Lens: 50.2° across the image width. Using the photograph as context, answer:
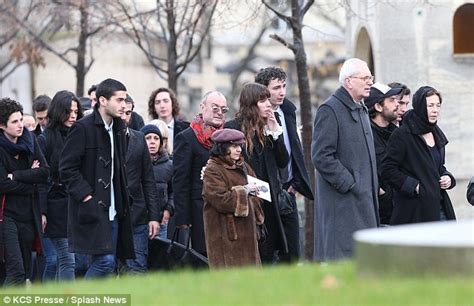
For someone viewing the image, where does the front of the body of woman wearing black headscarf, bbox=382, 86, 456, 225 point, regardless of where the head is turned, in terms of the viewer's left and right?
facing the viewer and to the right of the viewer

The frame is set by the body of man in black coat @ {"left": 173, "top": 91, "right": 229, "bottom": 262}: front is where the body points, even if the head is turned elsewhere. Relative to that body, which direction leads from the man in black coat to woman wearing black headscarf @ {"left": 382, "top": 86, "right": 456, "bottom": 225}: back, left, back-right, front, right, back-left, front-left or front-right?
front-left

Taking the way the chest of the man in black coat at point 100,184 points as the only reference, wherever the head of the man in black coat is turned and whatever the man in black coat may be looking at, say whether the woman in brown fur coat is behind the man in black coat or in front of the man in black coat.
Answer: in front

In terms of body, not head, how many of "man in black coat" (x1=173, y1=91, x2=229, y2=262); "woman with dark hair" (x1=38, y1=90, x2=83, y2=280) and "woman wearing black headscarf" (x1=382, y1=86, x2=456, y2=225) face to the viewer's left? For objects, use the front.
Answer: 0

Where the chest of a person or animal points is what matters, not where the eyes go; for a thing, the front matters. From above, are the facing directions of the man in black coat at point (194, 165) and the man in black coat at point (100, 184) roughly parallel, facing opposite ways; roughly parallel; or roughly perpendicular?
roughly parallel

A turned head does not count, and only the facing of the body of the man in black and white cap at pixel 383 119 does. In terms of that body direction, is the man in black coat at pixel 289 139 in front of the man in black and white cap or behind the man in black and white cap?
behind
